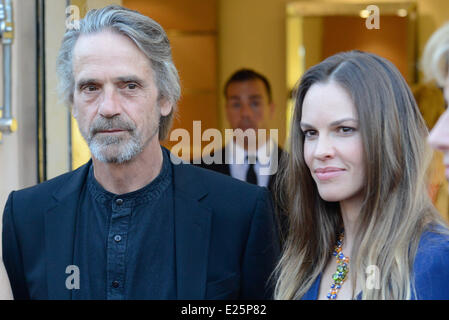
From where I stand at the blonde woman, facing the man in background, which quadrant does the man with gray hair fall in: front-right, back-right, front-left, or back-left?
front-left

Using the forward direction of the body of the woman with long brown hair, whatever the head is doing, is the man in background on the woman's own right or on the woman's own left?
on the woman's own right

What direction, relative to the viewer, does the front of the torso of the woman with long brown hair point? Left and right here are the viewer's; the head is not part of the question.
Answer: facing the viewer and to the left of the viewer

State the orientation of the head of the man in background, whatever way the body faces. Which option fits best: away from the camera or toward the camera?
toward the camera

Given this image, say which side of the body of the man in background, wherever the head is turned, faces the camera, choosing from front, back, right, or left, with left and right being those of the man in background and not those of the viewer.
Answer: front

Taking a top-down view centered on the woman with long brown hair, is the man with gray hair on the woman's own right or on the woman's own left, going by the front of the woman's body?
on the woman's own right

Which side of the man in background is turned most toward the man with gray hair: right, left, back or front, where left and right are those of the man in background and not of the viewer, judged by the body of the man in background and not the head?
front

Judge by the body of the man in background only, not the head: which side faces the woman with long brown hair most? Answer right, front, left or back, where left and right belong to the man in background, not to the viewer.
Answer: front

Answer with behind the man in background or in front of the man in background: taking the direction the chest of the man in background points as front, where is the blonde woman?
in front

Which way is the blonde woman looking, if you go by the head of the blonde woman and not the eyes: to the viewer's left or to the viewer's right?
to the viewer's left
